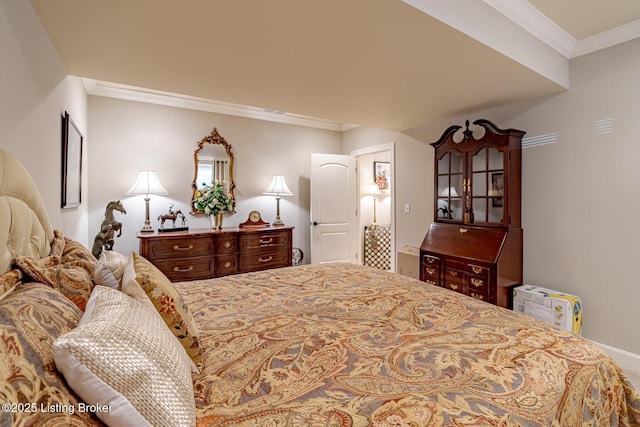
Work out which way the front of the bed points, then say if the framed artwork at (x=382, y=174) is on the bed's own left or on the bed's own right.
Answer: on the bed's own left

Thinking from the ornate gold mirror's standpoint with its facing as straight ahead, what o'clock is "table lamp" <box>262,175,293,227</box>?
The table lamp is roughly at 9 o'clock from the ornate gold mirror.

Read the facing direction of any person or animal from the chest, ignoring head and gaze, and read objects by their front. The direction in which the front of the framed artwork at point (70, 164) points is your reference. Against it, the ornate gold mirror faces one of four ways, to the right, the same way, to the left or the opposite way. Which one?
to the right

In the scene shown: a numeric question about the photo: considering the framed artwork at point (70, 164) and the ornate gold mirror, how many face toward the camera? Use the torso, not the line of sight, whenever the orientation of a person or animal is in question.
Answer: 1

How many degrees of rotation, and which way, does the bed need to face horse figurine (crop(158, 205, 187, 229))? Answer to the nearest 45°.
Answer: approximately 135° to its left

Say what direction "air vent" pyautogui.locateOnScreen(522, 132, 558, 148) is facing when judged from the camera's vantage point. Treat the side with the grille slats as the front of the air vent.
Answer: facing the viewer and to the left of the viewer

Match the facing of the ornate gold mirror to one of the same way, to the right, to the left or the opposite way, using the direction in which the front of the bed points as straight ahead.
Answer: to the right

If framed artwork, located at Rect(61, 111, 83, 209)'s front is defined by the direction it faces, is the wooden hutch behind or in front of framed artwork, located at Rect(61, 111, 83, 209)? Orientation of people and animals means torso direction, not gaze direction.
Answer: in front

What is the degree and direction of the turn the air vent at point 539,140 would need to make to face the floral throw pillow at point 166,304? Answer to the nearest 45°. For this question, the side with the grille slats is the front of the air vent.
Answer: approximately 45° to its left

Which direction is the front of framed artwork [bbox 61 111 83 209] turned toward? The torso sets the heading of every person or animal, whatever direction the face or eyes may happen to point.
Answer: to the viewer's right

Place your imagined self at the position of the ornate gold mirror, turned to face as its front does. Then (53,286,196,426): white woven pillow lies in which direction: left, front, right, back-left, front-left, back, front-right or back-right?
front

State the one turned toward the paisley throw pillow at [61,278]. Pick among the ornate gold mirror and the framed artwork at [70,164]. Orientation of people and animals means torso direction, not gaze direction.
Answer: the ornate gold mirror

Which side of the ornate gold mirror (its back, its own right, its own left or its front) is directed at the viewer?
front

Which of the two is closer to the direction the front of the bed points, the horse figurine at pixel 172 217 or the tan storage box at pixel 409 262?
the tan storage box

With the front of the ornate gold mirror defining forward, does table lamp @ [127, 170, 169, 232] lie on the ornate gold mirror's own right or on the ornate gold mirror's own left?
on the ornate gold mirror's own right

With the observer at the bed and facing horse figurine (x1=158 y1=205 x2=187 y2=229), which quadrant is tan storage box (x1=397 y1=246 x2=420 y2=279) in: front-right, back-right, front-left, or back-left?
front-right

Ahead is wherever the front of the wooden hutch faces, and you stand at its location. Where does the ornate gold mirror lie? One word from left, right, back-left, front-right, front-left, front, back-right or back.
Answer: front-right

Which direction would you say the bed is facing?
to the viewer's right

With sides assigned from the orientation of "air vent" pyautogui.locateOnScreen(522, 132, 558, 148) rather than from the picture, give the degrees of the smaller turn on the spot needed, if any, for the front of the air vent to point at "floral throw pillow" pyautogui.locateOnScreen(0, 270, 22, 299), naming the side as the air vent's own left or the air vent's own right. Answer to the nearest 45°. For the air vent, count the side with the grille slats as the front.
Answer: approximately 45° to the air vent's own left
